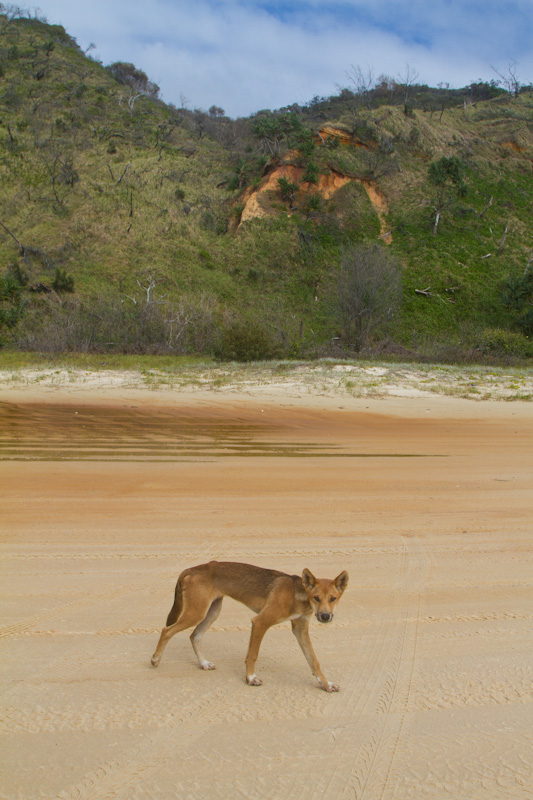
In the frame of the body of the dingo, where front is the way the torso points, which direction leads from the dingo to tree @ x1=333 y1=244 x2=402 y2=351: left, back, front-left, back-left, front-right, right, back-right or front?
back-left

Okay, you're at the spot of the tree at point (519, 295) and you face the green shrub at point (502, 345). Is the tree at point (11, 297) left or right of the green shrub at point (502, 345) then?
right

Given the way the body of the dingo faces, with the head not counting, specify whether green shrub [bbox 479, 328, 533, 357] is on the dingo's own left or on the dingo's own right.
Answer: on the dingo's own left
